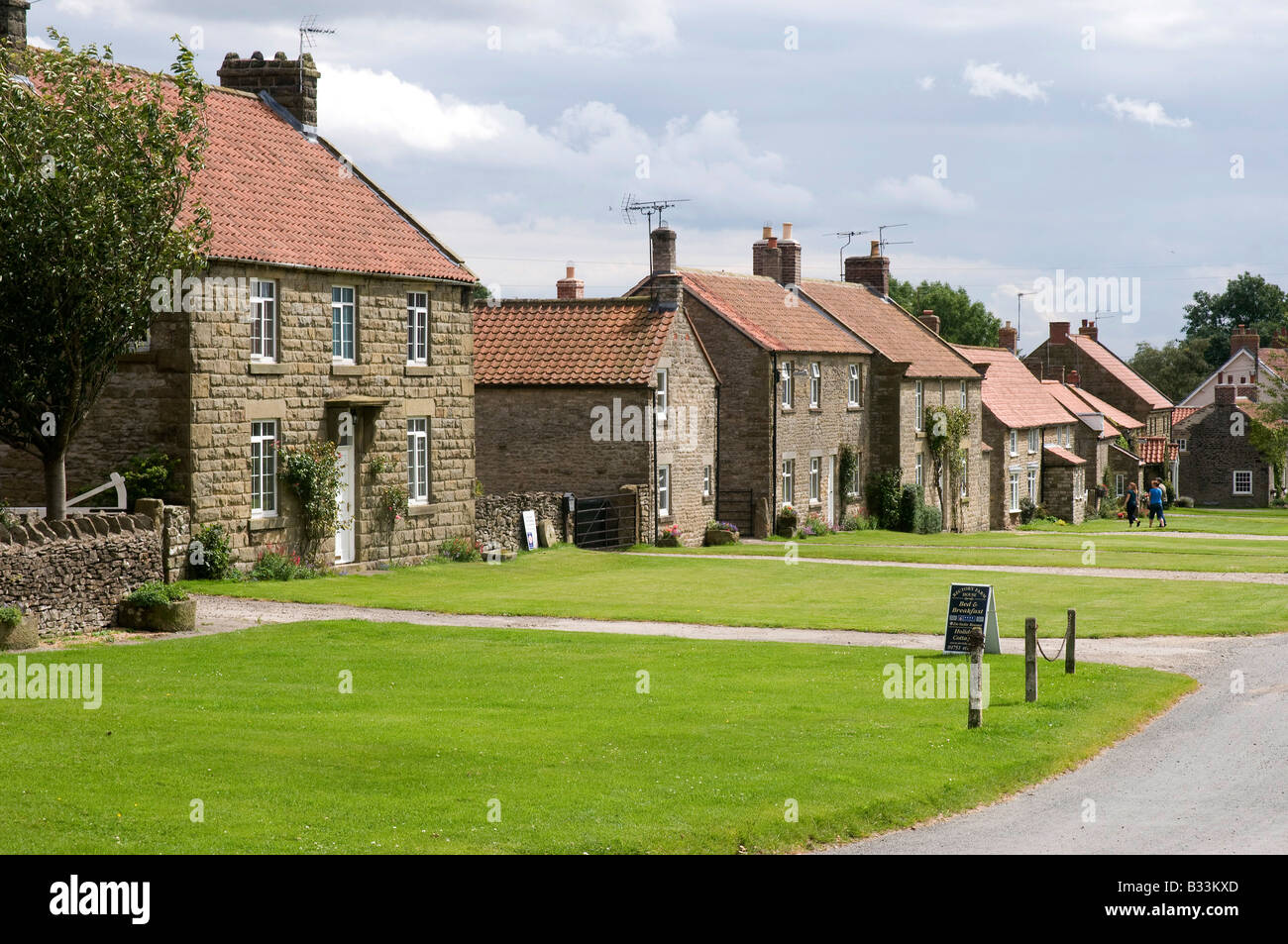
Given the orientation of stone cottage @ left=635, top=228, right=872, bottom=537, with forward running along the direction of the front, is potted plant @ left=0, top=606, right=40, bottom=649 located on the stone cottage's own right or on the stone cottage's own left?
on the stone cottage's own right

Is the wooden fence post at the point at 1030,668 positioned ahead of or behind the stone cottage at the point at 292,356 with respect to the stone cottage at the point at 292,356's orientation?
ahead

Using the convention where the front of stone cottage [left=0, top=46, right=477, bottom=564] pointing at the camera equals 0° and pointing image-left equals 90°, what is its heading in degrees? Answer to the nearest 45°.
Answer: approximately 315°

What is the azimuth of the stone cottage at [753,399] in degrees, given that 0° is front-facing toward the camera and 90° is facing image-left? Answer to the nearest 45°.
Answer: approximately 315°

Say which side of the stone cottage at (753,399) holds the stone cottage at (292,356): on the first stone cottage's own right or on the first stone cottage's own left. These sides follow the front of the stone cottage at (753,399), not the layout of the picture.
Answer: on the first stone cottage's own right

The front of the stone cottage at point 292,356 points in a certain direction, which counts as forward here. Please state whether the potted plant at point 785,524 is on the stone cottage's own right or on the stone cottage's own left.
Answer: on the stone cottage's own left

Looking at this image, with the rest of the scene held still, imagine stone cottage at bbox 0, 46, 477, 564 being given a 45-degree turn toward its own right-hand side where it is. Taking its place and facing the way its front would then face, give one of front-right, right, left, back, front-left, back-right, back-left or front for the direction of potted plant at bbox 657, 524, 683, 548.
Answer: back-left

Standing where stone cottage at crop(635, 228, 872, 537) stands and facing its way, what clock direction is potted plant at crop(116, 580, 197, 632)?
The potted plant is roughly at 2 o'clock from the stone cottage.

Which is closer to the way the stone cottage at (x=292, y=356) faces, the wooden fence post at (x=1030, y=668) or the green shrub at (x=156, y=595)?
the wooden fence post

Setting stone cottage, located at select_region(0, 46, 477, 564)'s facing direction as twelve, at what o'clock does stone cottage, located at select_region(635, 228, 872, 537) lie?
stone cottage, located at select_region(635, 228, 872, 537) is roughly at 9 o'clock from stone cottage, located at select_region(0, 46, 477, 564).
